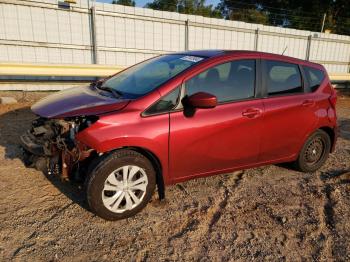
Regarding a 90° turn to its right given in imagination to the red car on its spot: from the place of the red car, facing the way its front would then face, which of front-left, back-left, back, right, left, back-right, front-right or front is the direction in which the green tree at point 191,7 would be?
front-right

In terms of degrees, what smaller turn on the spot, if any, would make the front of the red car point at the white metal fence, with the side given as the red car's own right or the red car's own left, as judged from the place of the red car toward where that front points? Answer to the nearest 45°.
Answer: approximately 135° to the red car's own right

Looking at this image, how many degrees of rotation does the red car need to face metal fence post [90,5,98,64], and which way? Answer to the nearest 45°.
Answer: approximately 135° to its right

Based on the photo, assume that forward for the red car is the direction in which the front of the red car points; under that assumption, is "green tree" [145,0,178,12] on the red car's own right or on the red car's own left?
on the red car's own right

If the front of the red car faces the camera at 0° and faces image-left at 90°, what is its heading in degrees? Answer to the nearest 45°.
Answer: approximately 45°

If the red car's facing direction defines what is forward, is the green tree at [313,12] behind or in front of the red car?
behind

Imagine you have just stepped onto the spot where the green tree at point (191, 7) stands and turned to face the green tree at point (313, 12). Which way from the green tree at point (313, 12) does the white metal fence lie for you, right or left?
right
